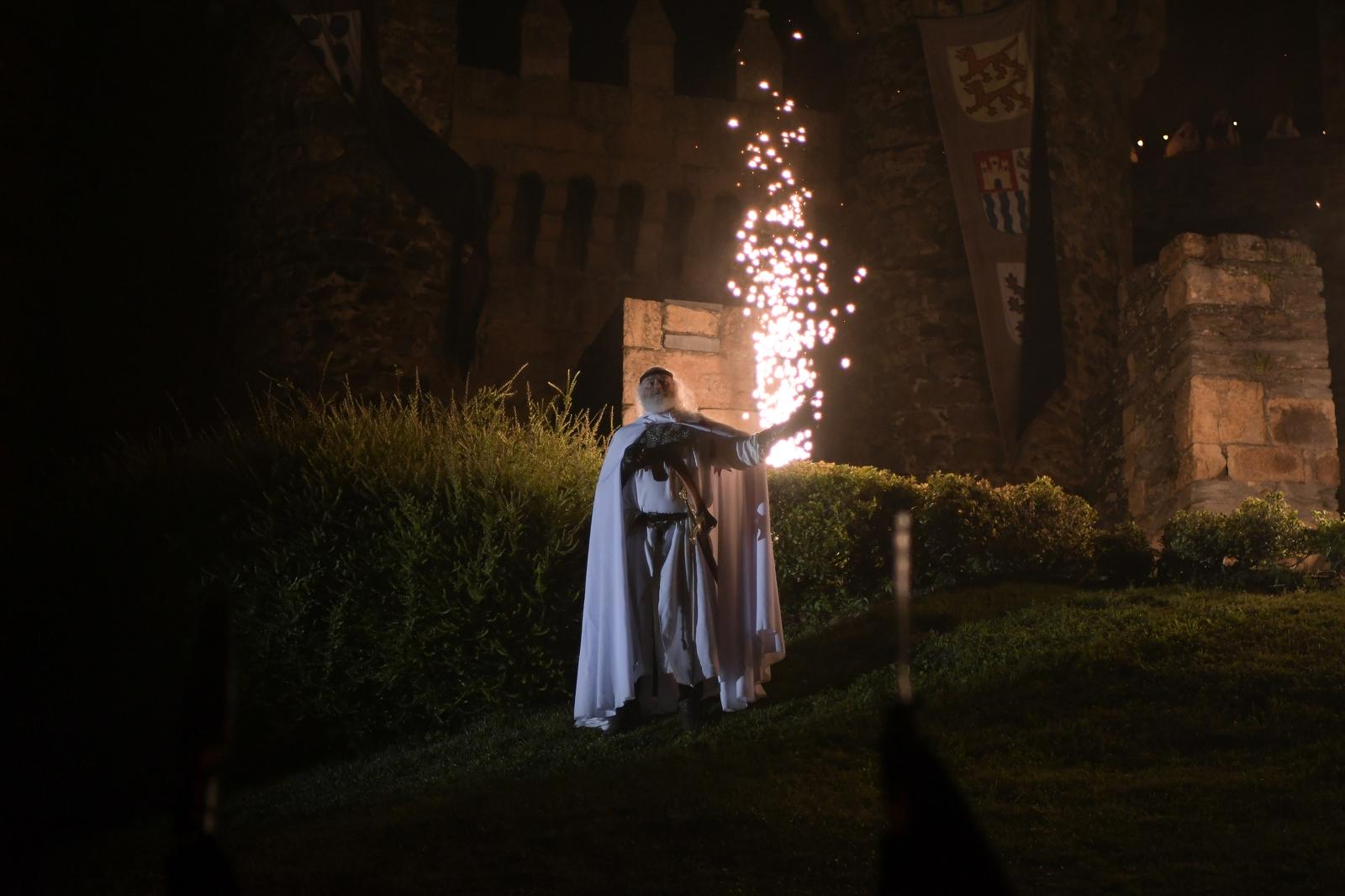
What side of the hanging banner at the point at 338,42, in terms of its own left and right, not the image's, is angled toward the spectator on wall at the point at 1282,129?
left

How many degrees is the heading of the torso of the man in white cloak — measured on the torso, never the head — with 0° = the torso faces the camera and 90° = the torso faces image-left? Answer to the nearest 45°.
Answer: approximately 0°

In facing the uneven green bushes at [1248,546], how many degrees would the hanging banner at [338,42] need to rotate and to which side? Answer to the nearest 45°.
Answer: approximately 45° to its left

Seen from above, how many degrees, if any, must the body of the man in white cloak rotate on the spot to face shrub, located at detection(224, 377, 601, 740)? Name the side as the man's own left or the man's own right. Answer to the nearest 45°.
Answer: approximately 135° to the man's own right

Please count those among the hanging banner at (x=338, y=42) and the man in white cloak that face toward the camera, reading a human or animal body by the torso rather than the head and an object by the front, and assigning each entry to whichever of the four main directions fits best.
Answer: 2

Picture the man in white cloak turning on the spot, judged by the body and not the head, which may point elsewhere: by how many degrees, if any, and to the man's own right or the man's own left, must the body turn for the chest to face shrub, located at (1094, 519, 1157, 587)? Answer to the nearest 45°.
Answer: approximately 135° to the man's own left

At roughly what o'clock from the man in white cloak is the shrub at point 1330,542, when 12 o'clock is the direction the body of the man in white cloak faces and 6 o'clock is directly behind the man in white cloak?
The shrub is roughly at 8 o'clock from the man in white cloak.

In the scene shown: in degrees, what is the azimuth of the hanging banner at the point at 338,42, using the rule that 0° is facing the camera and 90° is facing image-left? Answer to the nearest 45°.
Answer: approximately 0°

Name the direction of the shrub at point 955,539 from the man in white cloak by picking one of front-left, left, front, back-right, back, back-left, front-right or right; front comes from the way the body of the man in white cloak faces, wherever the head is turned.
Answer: back-left

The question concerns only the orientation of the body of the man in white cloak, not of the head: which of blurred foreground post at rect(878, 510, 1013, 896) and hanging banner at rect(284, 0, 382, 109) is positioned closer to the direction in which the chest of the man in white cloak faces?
the blurred foreground post

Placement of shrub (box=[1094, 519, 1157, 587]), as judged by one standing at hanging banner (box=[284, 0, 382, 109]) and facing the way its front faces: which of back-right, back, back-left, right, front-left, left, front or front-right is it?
front-left

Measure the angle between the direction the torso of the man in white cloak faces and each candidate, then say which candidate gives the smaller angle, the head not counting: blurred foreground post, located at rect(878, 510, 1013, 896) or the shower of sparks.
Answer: the blurred foreground post

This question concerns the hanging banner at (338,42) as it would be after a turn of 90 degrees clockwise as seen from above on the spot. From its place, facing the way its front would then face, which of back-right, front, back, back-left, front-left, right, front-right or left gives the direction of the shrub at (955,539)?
back-left
